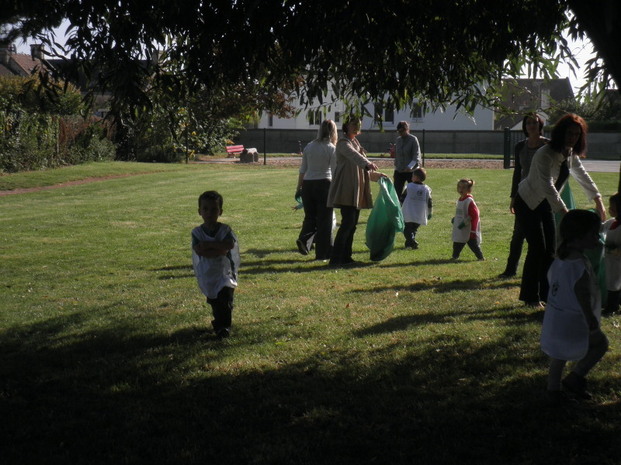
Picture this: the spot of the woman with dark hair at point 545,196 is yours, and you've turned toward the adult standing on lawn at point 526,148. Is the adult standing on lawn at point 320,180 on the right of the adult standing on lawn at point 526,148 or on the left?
left

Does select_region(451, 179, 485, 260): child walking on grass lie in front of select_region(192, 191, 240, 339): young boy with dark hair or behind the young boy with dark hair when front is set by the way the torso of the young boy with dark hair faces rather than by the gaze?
behind

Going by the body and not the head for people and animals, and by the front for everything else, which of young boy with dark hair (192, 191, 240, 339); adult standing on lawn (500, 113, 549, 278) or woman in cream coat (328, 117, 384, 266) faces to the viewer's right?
the woman in cream coat

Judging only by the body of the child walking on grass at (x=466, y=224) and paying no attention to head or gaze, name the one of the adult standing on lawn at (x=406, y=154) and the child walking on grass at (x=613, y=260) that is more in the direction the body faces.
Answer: the child walking on grass

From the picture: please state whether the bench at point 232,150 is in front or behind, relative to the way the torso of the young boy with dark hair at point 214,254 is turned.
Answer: behind

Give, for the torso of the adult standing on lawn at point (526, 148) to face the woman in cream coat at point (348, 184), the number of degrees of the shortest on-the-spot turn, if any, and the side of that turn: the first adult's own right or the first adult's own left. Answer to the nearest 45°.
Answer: approximately 135° to the first adult's own right

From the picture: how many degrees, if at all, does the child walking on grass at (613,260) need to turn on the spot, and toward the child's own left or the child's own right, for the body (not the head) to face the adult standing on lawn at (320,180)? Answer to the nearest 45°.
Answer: approximately 45° to the child's own right

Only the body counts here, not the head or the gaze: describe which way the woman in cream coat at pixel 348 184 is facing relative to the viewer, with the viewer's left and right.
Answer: facing to the right of the viewer

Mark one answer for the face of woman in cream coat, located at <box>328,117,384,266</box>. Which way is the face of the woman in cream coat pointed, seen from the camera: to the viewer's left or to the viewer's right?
to the viewer's right
